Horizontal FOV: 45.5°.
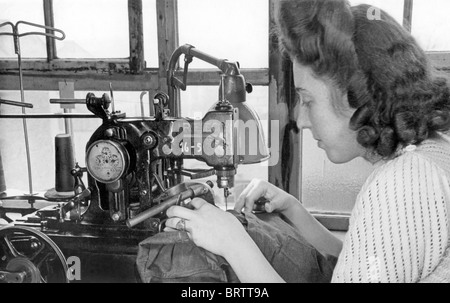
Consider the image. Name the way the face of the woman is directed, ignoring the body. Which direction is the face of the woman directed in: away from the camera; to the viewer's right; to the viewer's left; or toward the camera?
to the viewer's left

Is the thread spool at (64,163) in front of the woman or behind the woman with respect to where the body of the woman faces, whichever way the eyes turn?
in front

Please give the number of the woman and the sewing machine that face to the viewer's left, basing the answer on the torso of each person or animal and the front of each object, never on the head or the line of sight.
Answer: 1

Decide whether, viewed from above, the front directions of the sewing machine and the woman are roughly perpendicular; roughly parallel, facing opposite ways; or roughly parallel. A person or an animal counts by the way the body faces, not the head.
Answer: roughly parallel, facing opposite ways

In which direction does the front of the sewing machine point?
to the viewer's right

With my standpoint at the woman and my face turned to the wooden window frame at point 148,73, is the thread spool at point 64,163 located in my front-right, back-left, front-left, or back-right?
front-left

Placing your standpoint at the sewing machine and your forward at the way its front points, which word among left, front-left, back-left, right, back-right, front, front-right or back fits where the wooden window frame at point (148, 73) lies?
left

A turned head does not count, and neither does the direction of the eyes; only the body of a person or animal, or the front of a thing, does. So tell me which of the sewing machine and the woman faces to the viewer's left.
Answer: the woman

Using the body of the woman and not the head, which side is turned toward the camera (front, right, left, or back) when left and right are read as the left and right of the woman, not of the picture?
left
